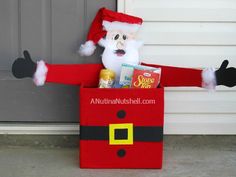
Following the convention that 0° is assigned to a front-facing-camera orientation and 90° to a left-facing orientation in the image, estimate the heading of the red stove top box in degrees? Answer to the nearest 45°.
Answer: approximately 0°

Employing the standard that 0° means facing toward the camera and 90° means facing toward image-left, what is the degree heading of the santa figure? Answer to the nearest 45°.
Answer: approximately 0°
